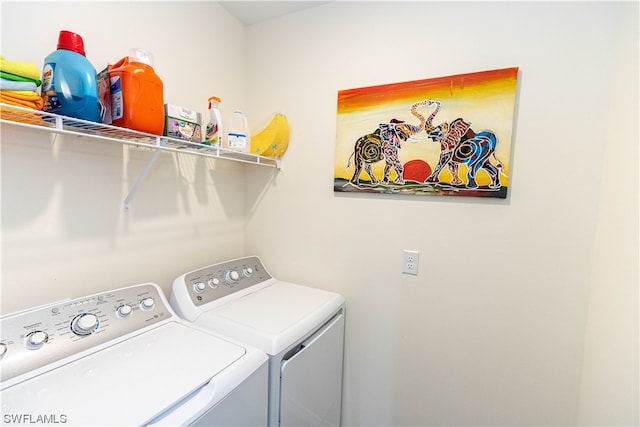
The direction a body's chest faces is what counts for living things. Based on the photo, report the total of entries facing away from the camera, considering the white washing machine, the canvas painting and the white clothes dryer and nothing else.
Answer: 0

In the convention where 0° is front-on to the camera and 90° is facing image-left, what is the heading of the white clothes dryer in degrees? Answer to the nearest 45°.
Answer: approximately 315°

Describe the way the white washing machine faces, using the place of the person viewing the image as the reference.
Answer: facing the viewer and to the right of the viewer

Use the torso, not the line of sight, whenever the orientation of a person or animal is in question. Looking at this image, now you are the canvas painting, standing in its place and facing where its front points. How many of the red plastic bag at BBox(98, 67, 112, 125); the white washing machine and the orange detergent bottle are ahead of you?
3

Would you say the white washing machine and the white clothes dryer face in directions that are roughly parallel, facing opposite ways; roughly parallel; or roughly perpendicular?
roughly parallel

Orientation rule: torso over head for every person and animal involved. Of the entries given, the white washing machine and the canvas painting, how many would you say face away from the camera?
0

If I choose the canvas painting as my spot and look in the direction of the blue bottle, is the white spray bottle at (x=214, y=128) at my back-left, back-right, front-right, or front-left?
front-right

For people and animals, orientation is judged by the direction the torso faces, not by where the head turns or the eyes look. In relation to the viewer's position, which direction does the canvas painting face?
facing the viewer and to the left of the viewer

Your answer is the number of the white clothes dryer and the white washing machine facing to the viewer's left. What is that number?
0

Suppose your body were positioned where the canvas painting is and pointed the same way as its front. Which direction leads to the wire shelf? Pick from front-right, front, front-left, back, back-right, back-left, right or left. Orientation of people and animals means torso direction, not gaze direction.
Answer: front

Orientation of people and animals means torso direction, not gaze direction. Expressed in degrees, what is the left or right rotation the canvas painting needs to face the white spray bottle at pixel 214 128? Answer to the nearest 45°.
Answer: approximately 45° to its right
